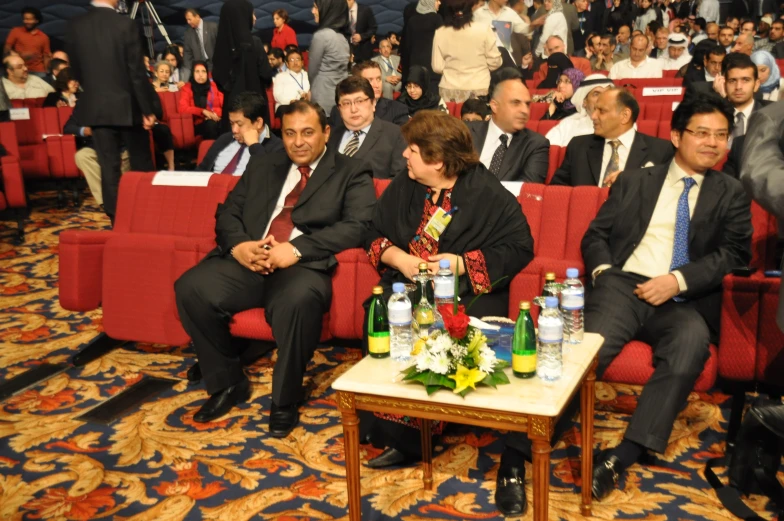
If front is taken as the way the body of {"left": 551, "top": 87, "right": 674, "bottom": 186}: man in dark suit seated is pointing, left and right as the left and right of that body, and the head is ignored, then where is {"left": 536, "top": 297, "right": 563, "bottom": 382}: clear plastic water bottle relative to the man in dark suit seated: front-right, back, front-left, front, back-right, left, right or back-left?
front-left

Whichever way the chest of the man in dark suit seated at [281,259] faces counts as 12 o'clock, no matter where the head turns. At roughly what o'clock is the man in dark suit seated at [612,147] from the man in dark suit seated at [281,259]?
the man in dark suit seated at [612,147] is roughly at 7 o'clock from the man in dark suit seated at [281,259].

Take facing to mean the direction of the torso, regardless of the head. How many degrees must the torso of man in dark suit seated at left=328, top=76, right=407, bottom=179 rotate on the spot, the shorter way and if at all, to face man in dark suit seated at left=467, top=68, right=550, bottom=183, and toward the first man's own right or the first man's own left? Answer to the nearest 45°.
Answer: approximately 135° to the first man's own left

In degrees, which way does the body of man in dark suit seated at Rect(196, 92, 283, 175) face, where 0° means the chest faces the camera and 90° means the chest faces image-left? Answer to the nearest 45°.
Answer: approximately 45°

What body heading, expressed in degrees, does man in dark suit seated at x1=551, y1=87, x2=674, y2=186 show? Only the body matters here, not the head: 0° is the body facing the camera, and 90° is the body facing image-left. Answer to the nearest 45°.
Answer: approximately 45°

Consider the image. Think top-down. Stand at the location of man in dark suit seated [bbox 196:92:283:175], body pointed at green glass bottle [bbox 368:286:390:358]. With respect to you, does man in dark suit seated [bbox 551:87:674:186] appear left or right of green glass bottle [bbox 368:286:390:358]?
left

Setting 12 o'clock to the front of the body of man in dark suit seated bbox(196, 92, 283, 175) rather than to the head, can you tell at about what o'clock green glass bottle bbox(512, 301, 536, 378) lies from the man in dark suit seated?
The green glass bottle is roughly at 10 o'clock from the man in dark suit seated.

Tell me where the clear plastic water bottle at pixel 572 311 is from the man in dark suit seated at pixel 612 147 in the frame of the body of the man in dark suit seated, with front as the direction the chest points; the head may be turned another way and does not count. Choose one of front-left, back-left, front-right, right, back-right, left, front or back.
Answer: front-left

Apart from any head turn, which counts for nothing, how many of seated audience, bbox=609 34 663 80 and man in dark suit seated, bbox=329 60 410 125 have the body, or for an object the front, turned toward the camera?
2

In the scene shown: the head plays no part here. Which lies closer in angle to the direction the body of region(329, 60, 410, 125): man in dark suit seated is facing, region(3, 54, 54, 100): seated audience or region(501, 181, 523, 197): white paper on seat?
the white paper on seat

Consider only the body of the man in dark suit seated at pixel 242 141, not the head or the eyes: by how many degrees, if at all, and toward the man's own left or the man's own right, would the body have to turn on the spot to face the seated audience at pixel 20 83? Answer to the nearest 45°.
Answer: approximately 90° to the man's own right

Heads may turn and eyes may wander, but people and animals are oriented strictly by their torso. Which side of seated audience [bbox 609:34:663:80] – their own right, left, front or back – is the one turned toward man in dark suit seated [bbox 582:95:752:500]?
front

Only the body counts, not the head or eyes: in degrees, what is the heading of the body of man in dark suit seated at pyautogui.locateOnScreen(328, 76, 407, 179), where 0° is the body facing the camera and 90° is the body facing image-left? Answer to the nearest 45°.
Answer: approximately 45°

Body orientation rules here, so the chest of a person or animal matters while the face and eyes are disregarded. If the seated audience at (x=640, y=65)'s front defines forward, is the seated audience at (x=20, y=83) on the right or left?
on their right
